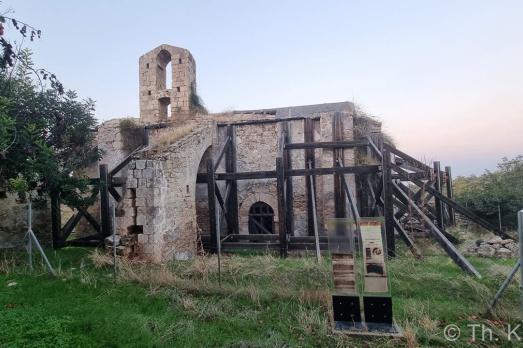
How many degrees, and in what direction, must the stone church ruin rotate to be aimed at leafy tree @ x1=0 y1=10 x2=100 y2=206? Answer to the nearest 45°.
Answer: approximately 45° to its right

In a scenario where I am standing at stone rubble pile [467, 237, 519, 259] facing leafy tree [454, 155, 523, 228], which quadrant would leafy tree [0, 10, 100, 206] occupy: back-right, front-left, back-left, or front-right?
back-left
